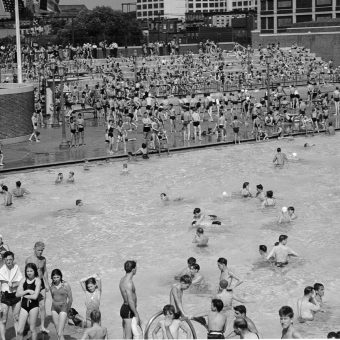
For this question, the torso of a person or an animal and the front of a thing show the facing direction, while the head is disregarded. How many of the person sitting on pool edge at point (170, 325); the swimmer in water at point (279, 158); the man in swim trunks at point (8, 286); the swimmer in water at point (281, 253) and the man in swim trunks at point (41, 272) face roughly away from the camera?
2

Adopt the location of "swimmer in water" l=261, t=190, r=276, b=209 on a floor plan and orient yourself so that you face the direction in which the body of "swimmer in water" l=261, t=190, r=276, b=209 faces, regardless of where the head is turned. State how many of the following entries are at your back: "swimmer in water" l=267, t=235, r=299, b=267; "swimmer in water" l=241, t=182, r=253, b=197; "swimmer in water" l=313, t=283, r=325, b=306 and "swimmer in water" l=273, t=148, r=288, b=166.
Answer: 2

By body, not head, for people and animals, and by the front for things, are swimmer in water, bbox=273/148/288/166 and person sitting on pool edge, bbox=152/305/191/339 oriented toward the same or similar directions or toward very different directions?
very different directions

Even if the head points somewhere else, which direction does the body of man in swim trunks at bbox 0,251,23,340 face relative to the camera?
toward the camera

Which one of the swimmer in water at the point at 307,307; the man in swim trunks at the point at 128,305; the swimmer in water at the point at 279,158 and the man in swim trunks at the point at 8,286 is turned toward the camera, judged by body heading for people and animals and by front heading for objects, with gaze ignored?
the man in swim trunks at the point at 8,286

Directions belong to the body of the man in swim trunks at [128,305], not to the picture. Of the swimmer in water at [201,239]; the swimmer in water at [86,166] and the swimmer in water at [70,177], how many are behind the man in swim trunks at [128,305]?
0

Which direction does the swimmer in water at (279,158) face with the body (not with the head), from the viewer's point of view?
away from the camera

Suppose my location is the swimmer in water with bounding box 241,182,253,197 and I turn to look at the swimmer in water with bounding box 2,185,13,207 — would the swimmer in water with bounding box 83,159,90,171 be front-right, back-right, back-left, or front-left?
front-right

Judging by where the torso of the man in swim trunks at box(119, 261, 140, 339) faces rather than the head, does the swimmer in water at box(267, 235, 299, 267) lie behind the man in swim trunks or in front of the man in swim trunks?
in front

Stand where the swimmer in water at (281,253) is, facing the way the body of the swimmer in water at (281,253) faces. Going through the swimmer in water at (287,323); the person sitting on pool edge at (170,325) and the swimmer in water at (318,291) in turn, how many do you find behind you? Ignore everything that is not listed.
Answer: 3

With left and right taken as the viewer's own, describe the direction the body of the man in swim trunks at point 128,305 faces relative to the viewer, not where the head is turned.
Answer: facing away from the viewer and to the right of the viewer

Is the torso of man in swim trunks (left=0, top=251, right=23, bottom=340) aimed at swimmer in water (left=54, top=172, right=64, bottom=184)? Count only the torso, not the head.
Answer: no
